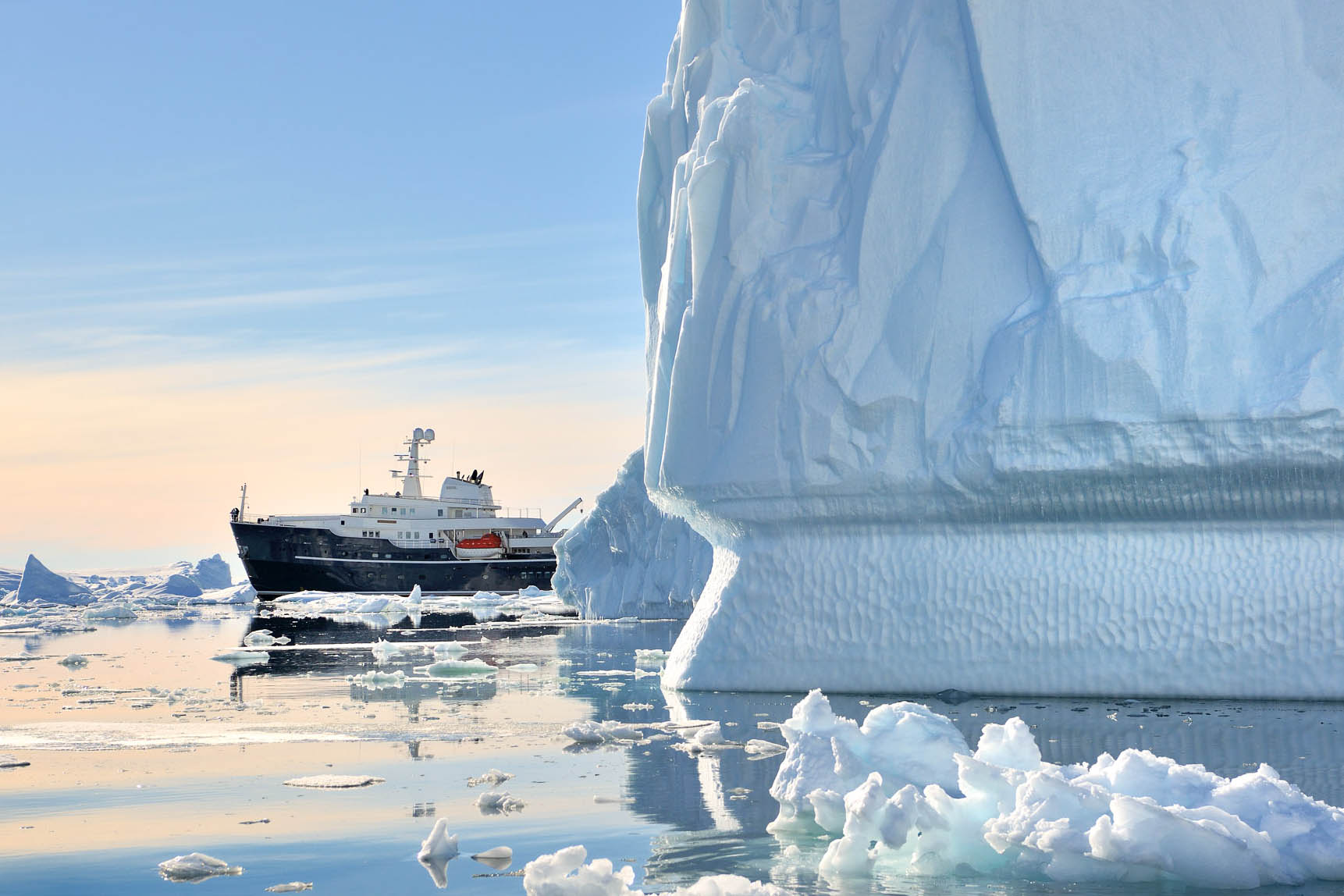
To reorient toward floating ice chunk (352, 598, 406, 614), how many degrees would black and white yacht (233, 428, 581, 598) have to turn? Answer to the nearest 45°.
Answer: approximately 90° to its left

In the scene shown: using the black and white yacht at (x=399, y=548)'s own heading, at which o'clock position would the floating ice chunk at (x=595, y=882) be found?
The floating ice chunk is roughly at 9 o'clock from the black and white yacht.

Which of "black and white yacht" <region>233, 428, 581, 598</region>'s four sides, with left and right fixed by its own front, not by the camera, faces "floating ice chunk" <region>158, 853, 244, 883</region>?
left

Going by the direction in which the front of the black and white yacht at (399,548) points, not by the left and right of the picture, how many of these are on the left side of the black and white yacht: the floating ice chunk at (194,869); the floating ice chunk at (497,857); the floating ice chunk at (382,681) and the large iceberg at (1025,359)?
4

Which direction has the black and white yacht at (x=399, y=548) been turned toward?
to the viewer's left

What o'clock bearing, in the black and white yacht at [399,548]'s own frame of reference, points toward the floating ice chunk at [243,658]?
The floating ice chunk is roughly at 9 o'clock from the black and white yacht.

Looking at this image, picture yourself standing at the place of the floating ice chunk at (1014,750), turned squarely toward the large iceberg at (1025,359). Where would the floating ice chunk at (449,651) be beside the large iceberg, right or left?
left

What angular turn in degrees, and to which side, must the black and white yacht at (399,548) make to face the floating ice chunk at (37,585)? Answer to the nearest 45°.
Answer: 0° — it already faces it

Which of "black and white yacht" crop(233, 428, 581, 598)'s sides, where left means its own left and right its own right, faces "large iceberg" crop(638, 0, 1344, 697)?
left

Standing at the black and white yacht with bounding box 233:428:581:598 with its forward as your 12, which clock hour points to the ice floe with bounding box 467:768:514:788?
The ice floe is roughly at 9 o'clock from the black and white yacht.

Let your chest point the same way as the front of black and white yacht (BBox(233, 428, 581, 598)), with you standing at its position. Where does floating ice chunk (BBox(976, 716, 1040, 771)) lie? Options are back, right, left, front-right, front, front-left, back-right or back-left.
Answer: left

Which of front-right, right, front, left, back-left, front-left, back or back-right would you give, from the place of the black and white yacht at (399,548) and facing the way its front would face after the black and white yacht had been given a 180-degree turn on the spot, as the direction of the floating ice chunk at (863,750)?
right

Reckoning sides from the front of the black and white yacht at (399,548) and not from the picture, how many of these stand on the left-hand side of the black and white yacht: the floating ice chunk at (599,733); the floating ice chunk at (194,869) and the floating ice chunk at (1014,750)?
3

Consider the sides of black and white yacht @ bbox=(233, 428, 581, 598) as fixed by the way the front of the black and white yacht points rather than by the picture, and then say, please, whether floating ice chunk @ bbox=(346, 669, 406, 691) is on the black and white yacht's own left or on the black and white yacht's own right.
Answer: on the black and white yacht's own left

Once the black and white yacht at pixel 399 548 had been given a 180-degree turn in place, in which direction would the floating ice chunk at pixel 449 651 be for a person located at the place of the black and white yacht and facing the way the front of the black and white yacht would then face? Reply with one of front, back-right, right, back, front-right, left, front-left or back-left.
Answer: right
